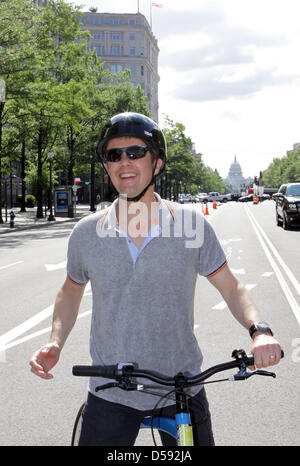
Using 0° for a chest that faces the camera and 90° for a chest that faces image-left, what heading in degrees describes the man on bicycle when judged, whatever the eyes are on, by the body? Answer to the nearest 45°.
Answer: approximately 0°

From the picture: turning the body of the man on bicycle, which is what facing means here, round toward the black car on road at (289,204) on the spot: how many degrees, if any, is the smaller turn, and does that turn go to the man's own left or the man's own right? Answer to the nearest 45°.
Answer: approximately 180°
